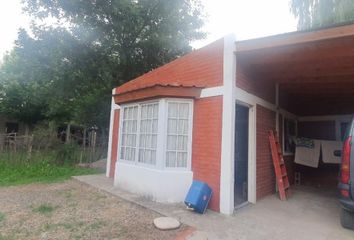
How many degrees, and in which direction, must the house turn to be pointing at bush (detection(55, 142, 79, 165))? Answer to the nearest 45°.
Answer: approximately 90° to its right

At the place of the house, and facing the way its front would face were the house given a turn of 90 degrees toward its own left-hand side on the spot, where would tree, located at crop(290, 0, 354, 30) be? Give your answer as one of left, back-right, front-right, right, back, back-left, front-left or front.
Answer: left

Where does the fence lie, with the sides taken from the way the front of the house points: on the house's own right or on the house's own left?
on the house's own right

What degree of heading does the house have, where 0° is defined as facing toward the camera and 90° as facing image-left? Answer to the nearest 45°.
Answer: approximately 45°

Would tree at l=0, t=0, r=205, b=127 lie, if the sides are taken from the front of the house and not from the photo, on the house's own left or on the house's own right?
on the house's own right
